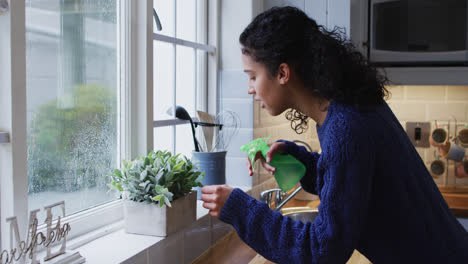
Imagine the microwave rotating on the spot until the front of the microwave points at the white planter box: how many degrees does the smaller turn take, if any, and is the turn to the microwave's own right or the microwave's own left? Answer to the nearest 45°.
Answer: approximately 45° to the microwave's own right

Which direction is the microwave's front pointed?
toward the camera

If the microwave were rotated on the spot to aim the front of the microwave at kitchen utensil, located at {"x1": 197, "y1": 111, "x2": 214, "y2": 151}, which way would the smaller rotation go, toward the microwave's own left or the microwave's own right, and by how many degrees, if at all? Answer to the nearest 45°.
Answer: approximately 45° to the microwave's own right

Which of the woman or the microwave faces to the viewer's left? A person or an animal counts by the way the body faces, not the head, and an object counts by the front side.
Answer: the woman

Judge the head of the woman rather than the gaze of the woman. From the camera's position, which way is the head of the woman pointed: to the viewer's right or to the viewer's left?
to the viewer's left

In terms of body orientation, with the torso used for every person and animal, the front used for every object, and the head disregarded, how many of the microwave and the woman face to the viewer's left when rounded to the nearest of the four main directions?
1

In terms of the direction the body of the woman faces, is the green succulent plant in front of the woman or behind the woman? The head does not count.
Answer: in front

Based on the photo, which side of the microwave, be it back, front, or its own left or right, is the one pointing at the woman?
front

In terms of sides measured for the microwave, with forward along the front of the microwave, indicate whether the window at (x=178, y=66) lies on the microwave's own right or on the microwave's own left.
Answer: on the microwave's own right

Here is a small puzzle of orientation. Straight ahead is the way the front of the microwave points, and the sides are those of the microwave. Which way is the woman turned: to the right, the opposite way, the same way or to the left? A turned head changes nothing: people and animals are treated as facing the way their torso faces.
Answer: to the right

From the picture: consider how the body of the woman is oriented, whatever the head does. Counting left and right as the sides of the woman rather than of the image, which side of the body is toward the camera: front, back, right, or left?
left

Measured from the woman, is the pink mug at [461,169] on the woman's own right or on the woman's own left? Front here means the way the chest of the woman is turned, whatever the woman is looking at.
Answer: on the woman's own right

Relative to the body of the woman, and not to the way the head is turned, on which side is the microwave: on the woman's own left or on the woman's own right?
on the woman's own right
